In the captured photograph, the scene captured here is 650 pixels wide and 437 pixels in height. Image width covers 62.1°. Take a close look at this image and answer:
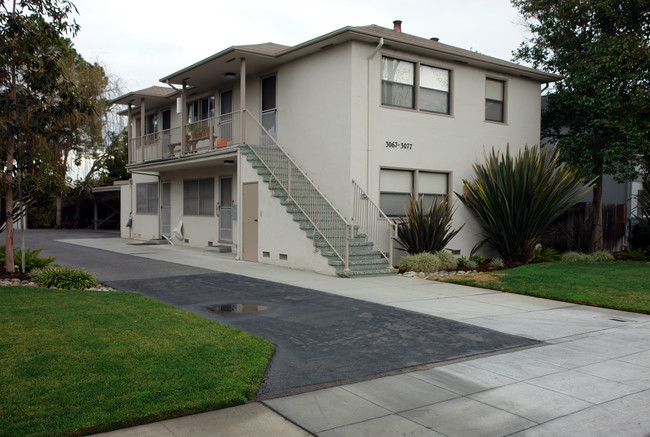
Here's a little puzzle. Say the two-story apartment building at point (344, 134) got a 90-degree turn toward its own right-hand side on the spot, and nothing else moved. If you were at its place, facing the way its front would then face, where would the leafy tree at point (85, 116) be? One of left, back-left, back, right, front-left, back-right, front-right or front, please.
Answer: front
